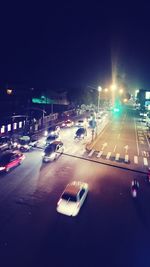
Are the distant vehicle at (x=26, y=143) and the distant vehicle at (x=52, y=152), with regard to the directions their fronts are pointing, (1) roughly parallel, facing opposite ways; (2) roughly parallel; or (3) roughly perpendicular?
roughly parallel

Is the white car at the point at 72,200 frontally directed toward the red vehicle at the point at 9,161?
no

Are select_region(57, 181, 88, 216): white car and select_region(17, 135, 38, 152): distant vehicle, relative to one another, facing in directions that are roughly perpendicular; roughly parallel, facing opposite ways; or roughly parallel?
roughly parallel

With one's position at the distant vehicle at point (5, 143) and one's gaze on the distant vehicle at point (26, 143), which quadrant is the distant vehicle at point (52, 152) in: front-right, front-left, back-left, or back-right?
front-right

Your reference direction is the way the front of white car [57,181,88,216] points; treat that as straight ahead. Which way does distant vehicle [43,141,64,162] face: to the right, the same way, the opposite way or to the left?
the same way
